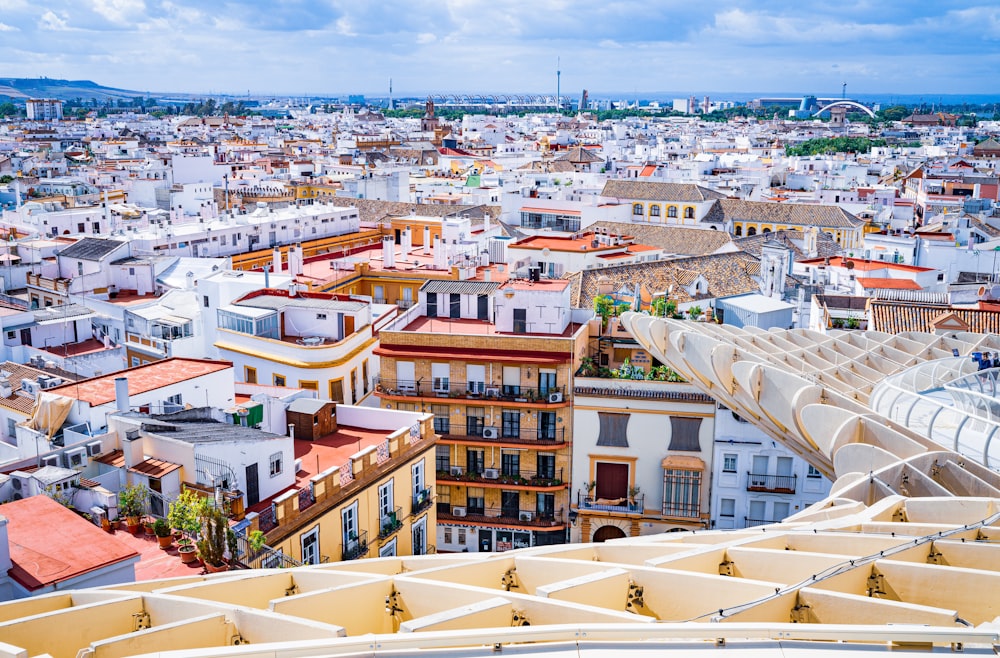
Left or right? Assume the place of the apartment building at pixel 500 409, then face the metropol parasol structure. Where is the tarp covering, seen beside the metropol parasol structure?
right

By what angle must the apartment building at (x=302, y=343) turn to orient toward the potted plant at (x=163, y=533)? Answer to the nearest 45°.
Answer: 0° — it already faces it

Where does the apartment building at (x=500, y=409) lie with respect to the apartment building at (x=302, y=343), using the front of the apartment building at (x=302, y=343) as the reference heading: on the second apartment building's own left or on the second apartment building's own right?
on the second apartment building's own left

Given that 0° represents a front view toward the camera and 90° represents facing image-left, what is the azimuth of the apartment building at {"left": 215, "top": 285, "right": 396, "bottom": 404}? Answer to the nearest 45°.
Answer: approximately 0°

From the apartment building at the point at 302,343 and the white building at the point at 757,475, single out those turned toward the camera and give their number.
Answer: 2

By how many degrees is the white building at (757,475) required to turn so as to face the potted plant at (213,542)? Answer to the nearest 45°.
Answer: approximately 45° to its right
